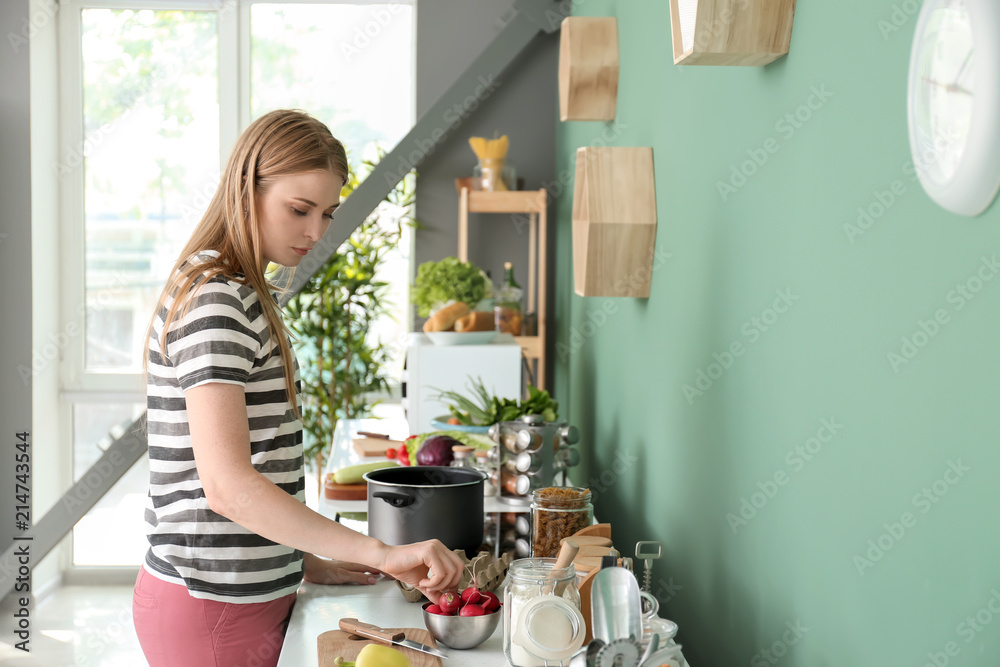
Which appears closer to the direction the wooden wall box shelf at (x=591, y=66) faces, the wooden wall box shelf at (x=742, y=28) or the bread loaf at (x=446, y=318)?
the bread loaf

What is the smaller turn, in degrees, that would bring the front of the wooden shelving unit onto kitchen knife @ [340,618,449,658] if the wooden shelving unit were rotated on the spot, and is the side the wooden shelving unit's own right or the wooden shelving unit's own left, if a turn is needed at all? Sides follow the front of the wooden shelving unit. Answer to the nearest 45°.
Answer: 0° — it already faces it

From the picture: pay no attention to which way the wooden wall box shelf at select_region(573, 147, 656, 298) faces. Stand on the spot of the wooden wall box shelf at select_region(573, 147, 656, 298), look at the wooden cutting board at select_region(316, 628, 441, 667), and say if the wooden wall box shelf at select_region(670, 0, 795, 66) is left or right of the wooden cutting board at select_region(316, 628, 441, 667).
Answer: left

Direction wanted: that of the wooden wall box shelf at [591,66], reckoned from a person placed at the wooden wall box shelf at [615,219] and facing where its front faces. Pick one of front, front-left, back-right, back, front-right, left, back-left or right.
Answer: right

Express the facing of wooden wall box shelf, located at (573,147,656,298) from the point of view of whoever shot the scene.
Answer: facing to the left of the viewer

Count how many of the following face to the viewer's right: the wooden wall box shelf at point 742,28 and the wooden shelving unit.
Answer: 0

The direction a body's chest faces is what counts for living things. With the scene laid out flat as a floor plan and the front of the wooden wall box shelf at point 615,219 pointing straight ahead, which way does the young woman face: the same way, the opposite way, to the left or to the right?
the opposite way

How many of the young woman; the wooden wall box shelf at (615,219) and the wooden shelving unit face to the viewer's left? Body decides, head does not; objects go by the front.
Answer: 1

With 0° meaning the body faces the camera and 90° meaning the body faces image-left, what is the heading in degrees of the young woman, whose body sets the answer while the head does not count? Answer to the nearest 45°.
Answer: approximately 270°

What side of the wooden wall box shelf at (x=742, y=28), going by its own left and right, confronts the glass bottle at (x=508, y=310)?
right

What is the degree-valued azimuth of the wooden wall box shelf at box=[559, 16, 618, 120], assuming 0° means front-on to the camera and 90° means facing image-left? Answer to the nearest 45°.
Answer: approximately 90°

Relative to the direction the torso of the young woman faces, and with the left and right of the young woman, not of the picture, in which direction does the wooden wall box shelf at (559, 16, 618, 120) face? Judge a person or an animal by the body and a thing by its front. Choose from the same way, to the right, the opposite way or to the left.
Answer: the opposite way

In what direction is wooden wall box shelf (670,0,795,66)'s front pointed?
to the viewer's left

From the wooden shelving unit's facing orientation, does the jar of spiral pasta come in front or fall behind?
in front

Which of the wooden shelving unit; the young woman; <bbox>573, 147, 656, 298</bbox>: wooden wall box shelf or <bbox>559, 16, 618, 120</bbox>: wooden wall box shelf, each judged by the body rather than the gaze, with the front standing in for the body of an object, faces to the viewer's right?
the young woman

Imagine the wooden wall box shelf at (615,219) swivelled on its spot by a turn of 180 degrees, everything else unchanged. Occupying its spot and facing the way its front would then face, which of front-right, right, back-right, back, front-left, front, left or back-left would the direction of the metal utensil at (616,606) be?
right
